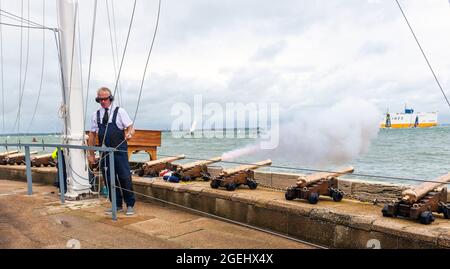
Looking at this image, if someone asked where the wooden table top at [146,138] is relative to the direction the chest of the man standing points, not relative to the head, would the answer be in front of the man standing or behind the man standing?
behind

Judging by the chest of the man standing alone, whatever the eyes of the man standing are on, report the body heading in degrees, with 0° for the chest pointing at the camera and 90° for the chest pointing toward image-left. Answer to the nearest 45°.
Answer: approximately 45°

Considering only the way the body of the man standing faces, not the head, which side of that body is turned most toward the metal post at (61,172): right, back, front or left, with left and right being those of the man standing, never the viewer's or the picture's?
right
